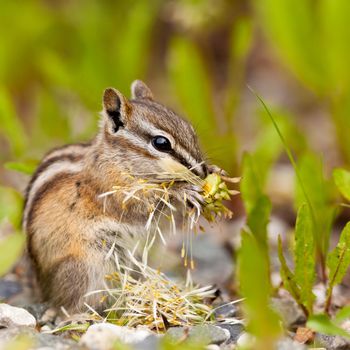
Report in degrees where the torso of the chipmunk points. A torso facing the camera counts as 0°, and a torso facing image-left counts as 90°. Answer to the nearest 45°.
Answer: approximately 270°

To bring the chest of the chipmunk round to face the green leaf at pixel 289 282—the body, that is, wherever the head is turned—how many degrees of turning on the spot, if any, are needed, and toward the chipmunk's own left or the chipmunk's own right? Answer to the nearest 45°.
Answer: approximately 45° to the chipmunk's own right

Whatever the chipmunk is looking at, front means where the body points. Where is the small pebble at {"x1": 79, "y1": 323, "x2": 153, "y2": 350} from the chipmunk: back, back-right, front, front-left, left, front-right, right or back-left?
right

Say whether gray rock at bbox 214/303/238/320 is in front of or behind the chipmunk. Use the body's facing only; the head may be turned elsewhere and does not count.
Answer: in front

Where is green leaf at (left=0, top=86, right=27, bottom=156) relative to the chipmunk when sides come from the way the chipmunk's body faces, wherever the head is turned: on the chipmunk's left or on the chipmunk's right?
on the chipmunk's left

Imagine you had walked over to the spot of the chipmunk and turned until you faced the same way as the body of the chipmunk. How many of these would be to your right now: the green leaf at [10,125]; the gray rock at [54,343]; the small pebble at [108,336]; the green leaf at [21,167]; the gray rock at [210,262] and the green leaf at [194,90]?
2

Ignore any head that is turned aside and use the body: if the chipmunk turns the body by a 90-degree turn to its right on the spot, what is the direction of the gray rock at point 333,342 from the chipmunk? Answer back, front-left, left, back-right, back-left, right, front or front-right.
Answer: front-left

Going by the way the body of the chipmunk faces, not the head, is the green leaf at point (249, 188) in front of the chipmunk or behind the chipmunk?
in front

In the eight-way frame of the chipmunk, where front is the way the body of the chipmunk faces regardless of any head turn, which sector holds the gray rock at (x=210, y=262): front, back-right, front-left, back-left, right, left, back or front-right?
front-left

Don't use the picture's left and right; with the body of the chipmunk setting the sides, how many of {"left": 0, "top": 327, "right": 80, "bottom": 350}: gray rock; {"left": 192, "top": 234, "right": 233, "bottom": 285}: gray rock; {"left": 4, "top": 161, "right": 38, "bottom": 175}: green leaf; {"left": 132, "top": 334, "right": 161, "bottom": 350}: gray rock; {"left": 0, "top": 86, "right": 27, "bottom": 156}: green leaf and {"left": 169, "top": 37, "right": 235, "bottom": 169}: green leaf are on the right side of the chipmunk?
2

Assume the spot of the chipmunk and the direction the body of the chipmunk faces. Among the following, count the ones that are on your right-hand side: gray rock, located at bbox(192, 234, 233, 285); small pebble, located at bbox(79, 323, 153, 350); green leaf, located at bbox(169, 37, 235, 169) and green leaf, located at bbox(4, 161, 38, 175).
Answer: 1

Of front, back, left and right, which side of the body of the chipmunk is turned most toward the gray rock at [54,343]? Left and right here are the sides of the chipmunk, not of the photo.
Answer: right

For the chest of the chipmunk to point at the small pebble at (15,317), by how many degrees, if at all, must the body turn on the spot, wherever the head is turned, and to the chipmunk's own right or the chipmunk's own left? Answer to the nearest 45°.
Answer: approximately 135° to the chipmunk's own right
